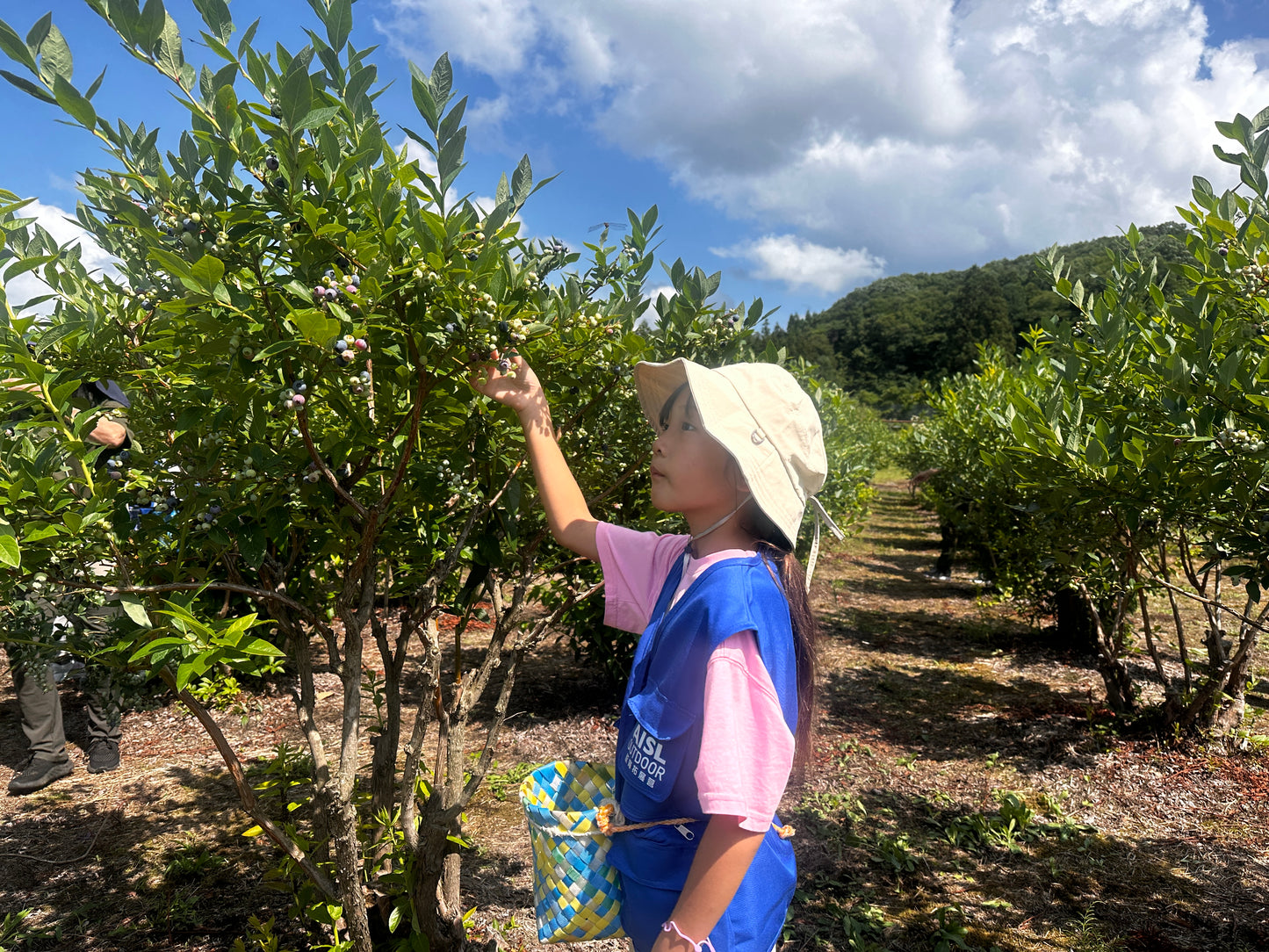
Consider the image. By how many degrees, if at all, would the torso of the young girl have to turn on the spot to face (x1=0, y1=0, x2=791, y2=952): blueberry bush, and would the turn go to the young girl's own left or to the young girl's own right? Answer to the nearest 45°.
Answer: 0° — they already face it

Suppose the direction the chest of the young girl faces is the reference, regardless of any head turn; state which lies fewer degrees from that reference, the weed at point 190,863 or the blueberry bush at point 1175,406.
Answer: the weed

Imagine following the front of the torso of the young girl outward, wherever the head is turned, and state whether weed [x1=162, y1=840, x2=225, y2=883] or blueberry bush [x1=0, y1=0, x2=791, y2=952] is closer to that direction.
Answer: the blueberry bush

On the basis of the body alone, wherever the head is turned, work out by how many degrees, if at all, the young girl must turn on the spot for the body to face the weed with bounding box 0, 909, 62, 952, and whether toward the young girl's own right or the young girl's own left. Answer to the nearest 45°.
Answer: approximately 45° to the young girl's own right

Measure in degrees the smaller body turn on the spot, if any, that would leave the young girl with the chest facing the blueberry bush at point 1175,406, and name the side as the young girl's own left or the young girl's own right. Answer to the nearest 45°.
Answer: approximately 135° to the young girl's own right

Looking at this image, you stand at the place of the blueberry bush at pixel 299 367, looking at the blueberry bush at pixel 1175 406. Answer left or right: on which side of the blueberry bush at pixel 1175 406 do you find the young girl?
right

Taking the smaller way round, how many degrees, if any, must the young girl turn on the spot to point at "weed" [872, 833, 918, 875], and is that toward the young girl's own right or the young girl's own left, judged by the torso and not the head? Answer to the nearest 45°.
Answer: approximately 90° to the young girl's own right

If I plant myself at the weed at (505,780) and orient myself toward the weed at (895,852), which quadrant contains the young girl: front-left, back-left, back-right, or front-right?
front-right

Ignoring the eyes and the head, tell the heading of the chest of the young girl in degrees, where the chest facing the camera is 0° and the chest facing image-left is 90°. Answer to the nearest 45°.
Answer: approximately 90°

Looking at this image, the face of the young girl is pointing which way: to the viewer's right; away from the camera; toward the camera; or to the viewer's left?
to the viewer's left

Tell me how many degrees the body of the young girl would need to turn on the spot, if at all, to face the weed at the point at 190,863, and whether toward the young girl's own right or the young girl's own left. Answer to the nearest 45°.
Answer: approximately 45° to the young girl's own right
